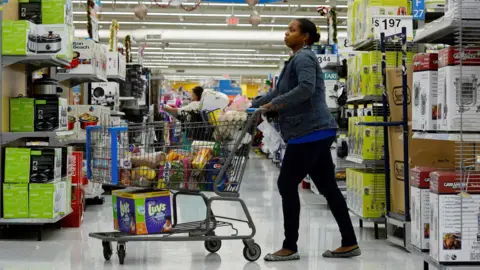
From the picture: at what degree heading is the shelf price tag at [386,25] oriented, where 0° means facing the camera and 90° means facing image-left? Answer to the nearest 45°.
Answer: approximately 0°

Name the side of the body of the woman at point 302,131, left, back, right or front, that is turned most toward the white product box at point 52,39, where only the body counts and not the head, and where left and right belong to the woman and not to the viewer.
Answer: front

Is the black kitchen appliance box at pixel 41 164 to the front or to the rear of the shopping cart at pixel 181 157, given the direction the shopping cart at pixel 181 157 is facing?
to the front

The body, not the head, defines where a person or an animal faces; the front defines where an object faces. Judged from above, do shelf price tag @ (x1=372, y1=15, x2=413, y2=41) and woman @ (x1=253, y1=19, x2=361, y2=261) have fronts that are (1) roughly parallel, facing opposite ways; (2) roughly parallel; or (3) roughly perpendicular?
roughly perpendicular

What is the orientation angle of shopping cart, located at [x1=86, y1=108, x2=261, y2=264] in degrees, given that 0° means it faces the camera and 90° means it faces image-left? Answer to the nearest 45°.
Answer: approximately 90°

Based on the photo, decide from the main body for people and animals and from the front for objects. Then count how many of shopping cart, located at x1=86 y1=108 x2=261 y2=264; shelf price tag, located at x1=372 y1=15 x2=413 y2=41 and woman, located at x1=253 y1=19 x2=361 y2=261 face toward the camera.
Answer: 1

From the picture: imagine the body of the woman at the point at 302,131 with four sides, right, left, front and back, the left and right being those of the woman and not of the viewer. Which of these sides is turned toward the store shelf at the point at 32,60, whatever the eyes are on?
front

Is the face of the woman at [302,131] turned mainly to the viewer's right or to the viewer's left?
to the viewer's left

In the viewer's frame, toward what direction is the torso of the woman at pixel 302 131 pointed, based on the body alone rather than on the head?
to the viewer's left

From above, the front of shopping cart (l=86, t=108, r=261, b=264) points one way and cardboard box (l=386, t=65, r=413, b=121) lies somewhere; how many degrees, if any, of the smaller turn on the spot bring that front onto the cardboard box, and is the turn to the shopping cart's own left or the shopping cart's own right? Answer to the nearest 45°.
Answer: approximately 180°

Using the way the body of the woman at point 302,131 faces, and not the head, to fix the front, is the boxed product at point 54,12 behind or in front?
in front

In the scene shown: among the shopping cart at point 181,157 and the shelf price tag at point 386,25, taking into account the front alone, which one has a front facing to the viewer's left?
the shopping cart
